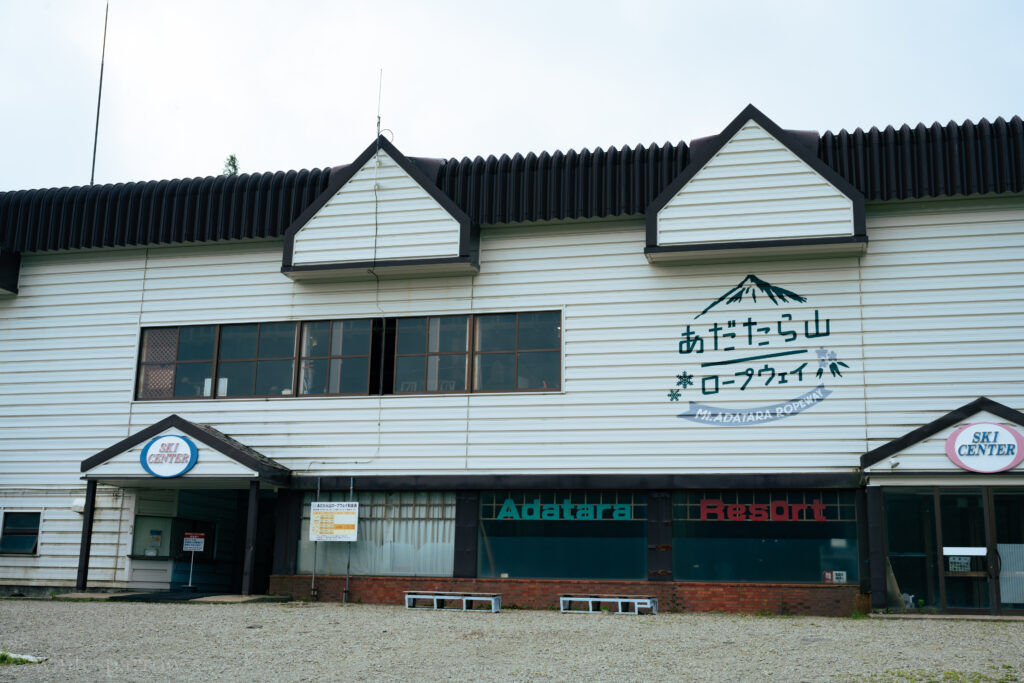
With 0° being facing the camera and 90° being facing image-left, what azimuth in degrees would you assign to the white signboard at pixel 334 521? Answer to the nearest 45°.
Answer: approximately 0°

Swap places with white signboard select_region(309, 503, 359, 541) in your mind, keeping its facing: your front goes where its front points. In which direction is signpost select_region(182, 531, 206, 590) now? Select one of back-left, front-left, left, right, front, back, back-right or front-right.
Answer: back-right

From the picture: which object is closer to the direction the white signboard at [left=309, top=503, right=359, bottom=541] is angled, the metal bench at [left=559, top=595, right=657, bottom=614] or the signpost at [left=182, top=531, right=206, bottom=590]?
the metal bench

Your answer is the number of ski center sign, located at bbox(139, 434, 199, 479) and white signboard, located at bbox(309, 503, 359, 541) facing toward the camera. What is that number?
2

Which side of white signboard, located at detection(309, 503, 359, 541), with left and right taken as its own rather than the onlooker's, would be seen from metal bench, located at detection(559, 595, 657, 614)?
left

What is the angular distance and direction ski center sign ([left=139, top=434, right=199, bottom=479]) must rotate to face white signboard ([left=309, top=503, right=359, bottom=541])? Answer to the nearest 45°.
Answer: approximately 90° to its left

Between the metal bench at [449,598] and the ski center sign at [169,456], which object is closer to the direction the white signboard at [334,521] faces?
the metal bench

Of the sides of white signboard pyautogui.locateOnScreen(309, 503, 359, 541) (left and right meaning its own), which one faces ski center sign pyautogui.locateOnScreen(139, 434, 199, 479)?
right

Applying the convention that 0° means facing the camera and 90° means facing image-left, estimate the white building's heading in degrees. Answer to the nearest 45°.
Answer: approximately 0°
